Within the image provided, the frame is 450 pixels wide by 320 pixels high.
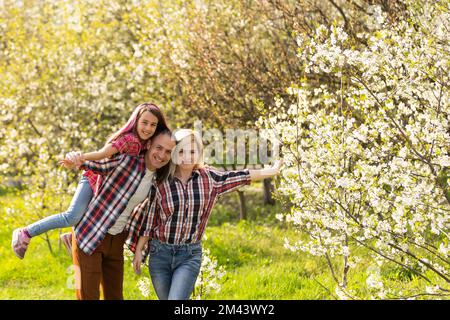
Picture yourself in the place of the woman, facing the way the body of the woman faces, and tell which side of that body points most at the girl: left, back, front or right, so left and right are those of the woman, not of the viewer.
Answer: right

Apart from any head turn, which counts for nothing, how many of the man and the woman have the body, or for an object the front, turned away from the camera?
0

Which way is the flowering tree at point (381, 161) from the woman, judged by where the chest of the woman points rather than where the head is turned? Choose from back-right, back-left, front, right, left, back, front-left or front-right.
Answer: left

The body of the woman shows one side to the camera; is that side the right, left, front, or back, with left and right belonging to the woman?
front

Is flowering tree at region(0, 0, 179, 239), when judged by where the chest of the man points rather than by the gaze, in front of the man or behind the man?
behind

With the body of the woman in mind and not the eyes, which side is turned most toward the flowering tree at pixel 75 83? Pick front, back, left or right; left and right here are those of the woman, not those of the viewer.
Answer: back

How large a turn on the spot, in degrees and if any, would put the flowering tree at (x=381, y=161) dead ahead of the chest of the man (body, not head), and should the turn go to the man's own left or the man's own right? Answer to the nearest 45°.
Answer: approximately 45° to the man's own left

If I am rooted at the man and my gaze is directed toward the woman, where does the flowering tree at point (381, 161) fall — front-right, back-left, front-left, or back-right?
front-left
